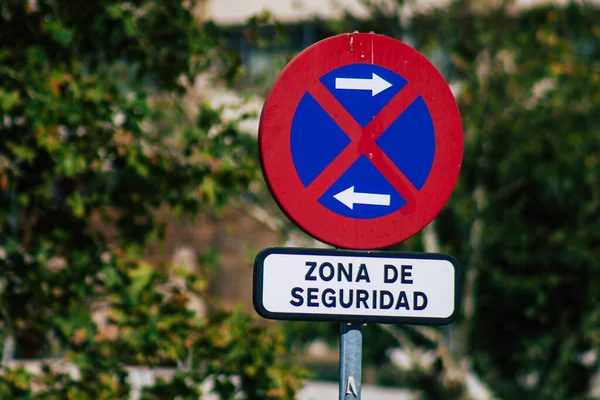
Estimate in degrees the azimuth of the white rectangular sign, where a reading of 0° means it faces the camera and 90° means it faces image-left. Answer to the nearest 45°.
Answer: approximately 0°
